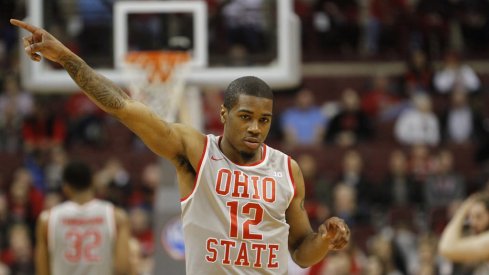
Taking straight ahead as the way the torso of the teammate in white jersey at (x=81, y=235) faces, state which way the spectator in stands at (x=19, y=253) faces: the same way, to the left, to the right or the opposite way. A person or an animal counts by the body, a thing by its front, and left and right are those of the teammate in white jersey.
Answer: the opposite way

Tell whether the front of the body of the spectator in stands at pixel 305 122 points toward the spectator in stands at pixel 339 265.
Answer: yes

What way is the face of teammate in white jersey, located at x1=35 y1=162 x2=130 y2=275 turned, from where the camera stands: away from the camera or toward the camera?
away from the camera

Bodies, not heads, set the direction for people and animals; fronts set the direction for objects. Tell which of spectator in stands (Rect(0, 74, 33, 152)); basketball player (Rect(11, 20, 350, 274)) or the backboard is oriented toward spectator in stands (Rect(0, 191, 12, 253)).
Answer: spectator in stands (Rect(0, 74, 33, 152))

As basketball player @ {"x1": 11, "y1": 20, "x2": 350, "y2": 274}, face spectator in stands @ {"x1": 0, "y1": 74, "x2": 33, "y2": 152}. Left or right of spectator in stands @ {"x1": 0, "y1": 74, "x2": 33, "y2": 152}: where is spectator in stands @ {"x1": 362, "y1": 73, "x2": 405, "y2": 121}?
right

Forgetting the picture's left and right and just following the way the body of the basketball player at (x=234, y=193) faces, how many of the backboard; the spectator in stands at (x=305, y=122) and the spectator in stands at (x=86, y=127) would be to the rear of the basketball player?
3

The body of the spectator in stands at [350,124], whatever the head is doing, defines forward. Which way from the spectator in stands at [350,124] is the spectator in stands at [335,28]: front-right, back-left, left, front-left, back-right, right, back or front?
back

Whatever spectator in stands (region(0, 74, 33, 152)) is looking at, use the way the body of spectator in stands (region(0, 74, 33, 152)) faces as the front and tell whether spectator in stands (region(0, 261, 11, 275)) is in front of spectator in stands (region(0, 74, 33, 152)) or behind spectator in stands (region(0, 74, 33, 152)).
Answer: in front

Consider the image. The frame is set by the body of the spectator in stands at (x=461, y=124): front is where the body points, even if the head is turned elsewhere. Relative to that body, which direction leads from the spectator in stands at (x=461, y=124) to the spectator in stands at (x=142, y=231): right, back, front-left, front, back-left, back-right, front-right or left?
front-right

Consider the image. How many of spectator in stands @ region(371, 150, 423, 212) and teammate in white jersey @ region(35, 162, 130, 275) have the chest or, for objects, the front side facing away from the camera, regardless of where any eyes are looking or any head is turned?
1

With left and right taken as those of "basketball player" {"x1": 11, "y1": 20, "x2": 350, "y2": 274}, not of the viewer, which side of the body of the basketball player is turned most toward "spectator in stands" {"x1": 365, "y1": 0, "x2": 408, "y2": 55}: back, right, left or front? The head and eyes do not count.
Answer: back
